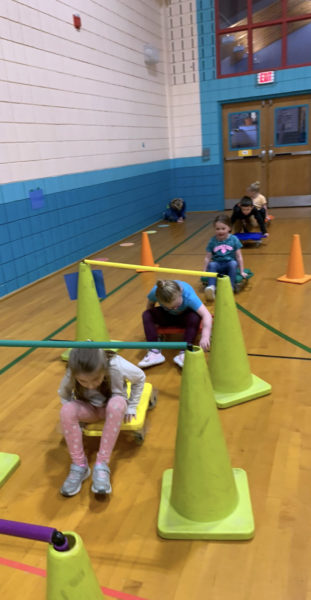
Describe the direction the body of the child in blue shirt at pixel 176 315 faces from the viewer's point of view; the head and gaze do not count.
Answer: toward the camera

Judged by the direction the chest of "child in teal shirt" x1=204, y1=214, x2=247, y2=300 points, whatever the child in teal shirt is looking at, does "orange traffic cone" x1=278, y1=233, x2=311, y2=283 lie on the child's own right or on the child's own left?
on the child's own left

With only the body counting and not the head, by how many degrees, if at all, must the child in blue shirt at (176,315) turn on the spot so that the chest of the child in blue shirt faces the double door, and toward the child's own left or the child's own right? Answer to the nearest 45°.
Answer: approximately 180°

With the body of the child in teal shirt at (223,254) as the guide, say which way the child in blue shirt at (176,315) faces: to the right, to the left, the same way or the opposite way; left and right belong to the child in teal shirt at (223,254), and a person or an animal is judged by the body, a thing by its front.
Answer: the same way

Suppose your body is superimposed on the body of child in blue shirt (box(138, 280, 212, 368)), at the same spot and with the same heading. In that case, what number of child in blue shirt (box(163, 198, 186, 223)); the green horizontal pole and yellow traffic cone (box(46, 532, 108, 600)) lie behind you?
1

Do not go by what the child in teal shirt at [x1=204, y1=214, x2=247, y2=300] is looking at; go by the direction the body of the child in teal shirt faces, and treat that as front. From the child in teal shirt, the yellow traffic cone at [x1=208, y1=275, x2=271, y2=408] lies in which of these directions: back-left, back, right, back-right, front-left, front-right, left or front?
front

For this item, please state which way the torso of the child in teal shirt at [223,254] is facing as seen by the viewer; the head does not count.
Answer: toward the camera

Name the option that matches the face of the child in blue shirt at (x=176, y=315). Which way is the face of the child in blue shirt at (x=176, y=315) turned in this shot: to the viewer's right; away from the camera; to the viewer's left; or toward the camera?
toward the camera

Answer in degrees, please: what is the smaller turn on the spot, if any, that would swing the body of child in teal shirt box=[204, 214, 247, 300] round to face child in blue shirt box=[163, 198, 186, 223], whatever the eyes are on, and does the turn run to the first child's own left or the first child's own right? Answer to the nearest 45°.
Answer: approximately 180°

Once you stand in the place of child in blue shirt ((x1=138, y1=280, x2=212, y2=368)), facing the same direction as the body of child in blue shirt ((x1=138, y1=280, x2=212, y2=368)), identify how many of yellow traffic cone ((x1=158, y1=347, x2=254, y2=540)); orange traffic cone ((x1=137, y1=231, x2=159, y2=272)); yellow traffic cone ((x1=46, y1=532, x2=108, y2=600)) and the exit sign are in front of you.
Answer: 2

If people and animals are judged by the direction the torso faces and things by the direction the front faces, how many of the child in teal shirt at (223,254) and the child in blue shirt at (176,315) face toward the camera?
2

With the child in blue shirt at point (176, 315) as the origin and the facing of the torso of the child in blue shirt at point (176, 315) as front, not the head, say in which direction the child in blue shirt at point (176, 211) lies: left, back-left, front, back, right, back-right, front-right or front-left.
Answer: back

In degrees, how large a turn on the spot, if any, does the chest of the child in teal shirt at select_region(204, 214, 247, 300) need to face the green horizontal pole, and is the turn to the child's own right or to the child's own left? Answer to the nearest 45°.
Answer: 0° — they already face it

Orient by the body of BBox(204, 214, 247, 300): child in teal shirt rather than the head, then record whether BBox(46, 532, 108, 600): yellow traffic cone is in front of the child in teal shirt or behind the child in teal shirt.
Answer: in front

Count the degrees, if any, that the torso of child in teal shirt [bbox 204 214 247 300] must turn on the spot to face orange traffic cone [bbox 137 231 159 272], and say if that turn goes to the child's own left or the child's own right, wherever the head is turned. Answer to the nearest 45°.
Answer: approximately 135° to the child's own right

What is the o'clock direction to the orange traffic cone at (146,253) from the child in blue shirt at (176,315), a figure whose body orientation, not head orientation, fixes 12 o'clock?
The orange traffic cone is roughly at 6 o'clock from the child in blue shirt.

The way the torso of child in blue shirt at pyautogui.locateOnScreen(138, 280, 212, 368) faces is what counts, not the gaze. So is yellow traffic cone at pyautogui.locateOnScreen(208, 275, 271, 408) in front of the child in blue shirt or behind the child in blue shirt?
in front
